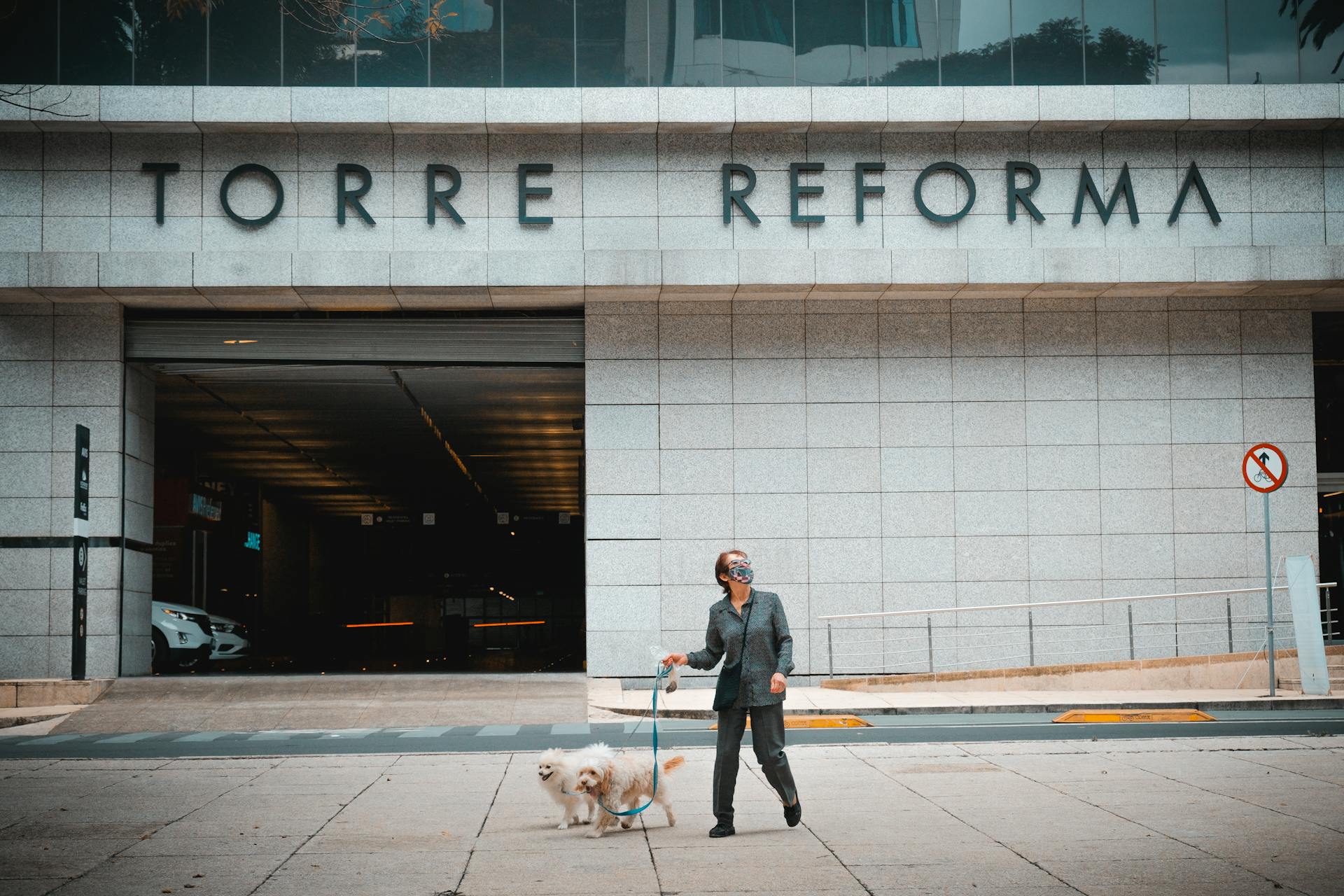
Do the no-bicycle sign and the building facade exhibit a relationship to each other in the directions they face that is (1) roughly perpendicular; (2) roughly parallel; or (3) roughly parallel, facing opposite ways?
roughly parallel

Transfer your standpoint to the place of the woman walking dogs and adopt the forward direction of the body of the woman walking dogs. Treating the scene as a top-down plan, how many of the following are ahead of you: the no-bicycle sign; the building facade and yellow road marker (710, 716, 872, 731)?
0

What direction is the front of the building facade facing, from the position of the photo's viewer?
facing the viewer

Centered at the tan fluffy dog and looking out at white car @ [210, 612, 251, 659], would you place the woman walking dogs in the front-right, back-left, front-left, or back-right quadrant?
back-right

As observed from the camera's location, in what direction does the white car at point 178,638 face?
facing the viewer and to the right of the viewer

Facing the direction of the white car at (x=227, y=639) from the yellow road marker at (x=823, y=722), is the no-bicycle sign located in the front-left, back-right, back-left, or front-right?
back-right

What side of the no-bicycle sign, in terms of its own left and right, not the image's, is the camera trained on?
front

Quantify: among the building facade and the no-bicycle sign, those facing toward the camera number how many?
2

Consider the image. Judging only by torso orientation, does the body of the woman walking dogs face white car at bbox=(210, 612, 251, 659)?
no

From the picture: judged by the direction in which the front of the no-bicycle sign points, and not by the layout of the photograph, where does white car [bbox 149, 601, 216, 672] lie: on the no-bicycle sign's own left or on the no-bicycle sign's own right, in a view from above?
on the no-bicycle sign's own right

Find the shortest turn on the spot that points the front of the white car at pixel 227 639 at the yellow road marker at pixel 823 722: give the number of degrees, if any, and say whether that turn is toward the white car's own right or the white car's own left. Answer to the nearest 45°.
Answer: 0° — it already faces it

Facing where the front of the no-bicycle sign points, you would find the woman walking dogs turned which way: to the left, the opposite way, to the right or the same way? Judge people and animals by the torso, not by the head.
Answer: the same way
